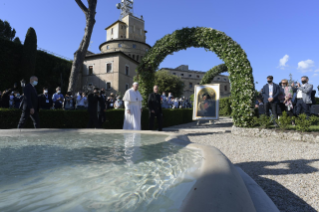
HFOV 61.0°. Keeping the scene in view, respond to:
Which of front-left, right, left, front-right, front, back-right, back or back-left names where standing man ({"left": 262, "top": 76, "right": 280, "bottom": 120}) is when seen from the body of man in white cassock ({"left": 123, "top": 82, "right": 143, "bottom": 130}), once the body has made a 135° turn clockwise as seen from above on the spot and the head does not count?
back

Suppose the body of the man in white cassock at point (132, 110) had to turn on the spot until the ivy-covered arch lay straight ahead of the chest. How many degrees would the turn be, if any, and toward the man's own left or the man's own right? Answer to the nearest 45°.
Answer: approximately 45° to the man's own left

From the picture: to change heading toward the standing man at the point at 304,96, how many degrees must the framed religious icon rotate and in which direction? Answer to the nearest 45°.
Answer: approximately 45° to its left

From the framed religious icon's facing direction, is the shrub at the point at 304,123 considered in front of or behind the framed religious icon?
in front

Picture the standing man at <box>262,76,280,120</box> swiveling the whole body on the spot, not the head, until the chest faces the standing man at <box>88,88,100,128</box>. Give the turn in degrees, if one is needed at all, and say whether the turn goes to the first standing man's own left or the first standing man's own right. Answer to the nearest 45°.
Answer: approximately 45° to the first standing man's own right

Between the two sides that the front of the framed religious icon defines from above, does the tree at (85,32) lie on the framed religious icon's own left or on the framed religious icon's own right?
on the framed religious icon's own right

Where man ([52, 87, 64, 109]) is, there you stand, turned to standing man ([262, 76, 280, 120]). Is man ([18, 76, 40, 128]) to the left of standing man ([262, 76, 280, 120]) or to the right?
right

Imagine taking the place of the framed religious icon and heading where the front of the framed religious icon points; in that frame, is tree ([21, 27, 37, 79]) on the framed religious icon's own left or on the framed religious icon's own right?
on the framed religious icon's own right

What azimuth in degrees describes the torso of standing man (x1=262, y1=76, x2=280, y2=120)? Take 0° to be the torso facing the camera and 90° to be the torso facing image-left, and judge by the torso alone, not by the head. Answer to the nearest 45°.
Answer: approximately 0°

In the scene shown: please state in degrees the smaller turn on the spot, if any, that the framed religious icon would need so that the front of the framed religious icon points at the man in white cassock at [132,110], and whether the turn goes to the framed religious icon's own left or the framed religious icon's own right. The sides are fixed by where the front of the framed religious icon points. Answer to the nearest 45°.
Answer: approximately 45° to the framed religious icon's own right

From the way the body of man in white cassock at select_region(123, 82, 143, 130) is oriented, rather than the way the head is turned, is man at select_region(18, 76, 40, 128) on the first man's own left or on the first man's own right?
on the first man's own right

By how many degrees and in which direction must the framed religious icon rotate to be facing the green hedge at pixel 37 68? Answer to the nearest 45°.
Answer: approximately 135° to its right

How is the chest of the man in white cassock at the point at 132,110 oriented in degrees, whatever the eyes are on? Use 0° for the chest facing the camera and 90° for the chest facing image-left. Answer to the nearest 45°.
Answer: approximately 315°
